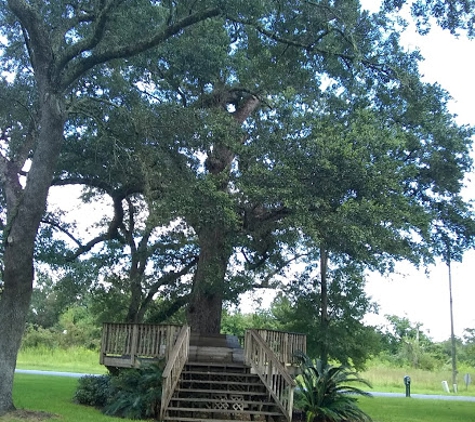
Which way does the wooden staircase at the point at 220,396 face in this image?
toward the camera

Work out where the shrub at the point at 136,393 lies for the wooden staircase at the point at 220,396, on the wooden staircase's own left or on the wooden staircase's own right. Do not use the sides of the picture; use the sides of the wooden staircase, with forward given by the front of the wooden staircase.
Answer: on the wooden staircase's own right

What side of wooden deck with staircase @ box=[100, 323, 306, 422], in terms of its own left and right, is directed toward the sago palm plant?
left

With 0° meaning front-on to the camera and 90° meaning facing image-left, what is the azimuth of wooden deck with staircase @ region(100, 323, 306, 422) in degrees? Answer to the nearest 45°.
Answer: approximately 0°

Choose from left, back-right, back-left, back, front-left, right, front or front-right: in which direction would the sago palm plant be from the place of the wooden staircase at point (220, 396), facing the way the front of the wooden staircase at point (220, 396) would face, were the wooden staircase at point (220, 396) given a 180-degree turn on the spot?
right
